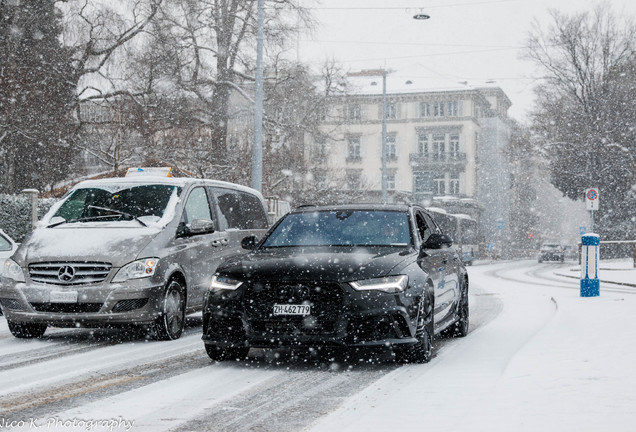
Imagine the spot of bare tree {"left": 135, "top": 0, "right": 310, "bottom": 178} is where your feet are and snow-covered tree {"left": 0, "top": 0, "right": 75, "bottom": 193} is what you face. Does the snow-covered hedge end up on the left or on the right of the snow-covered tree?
left

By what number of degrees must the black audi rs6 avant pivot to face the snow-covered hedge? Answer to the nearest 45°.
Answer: approximately 90° to its right

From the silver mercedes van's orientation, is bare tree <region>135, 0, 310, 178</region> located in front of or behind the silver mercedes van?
behind

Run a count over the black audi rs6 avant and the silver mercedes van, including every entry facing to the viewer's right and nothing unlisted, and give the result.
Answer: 0

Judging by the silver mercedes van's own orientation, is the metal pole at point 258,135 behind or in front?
behind

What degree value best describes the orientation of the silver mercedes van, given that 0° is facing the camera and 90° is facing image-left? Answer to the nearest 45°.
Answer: approximately 45°

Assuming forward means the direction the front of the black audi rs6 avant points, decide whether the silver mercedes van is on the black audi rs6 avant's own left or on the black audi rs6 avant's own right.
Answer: on the black audi rs6 avant's own right

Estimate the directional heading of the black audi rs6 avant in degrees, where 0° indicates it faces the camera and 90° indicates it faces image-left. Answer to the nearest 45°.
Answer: approximately 45°

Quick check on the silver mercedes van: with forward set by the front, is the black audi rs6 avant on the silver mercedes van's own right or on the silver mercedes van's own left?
on the silver mercedes van's own left

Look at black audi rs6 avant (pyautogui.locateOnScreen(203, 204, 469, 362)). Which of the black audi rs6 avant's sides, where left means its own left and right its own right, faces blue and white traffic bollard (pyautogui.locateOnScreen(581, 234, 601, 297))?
back
